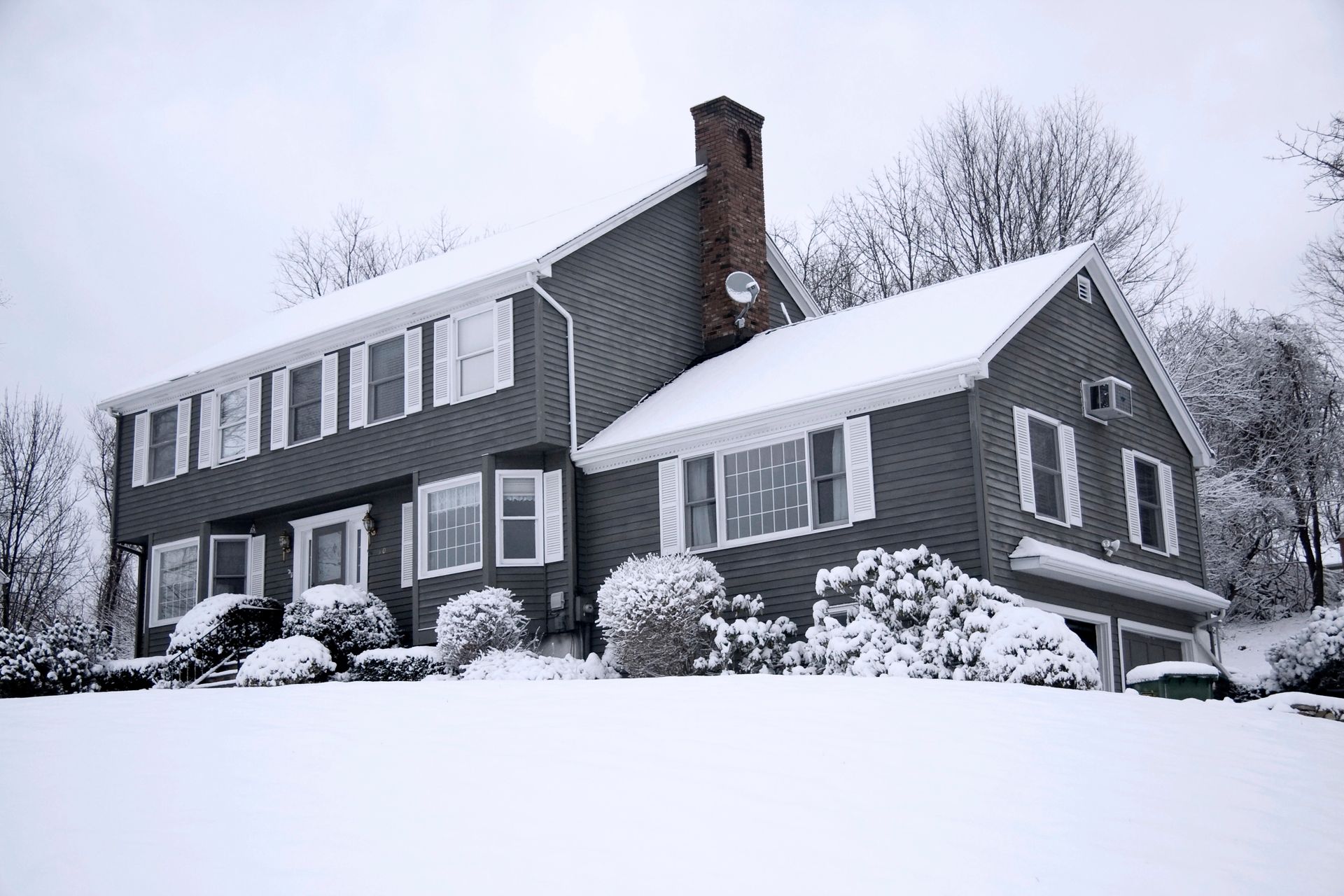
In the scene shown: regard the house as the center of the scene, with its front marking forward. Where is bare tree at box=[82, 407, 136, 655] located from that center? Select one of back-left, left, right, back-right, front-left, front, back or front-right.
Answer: right

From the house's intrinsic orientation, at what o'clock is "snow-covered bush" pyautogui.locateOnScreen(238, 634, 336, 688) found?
The snow-covered bush is roughly at 1 o'clock from the house.

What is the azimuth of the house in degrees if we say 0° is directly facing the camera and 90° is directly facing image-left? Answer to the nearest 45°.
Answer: approximately 45°

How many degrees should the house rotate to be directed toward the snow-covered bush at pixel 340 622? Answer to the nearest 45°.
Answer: approximately 45° to its right

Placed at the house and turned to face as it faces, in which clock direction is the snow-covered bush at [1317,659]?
The snow-covered bush is roughly at 8 o'clock from the house.

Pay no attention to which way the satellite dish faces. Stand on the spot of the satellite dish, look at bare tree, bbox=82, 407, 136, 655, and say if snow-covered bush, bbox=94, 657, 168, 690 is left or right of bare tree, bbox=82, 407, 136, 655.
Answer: left

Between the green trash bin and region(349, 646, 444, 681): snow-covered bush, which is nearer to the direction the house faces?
the snow-covered bush

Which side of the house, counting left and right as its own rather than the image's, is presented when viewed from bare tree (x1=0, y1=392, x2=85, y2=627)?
right

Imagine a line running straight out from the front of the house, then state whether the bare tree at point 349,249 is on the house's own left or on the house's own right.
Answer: on the house's own right

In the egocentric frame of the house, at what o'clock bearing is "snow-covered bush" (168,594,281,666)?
The snow-covered bush is roughly at 2 o'clock from the house.
